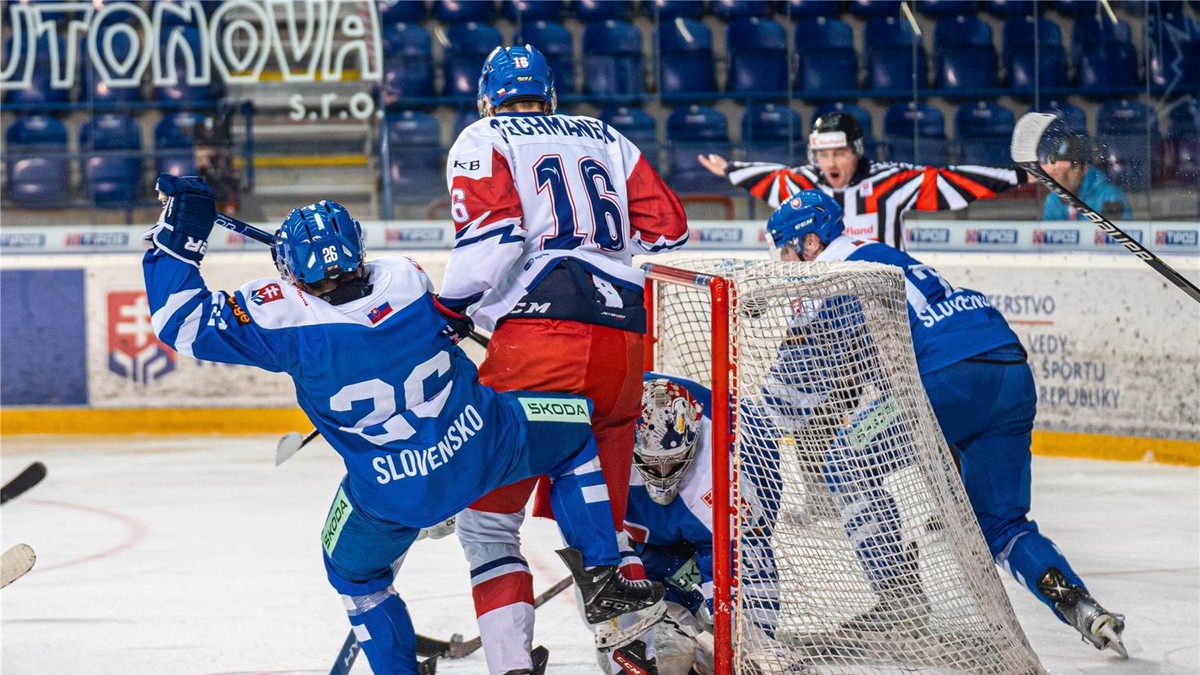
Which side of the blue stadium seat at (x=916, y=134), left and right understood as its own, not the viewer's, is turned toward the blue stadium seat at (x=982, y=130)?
left

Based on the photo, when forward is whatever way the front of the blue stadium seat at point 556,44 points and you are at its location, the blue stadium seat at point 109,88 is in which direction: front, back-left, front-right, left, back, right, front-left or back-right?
right

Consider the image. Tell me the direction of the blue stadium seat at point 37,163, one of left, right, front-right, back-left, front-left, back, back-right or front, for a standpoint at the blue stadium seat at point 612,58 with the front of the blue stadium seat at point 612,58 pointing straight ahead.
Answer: right

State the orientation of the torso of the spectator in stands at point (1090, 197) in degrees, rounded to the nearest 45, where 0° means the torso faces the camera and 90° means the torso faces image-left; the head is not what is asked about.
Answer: approximately 45°

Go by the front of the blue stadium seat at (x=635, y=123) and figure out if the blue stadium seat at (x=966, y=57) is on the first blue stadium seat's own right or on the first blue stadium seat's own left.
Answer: on the first blue stadium seat's own left
